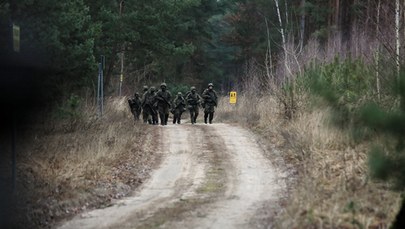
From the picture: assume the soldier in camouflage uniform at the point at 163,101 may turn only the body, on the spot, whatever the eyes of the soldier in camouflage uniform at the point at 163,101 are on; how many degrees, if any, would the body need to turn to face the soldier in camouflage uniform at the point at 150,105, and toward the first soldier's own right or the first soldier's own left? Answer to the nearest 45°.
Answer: approximately 135° to the first soldier's own right

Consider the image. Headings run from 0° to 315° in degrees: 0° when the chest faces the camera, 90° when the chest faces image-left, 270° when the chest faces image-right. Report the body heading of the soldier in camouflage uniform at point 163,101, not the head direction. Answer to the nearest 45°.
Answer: approximately 0°

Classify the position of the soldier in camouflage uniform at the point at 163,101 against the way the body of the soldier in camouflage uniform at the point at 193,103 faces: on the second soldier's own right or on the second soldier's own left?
on the second soldier's own right

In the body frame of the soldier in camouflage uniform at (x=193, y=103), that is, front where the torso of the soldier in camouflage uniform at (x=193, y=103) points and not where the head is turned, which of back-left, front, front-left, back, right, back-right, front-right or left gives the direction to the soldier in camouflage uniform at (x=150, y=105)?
right

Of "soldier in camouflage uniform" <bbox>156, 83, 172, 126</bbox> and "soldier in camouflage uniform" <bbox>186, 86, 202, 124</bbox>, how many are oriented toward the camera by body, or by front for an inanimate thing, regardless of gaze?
2
